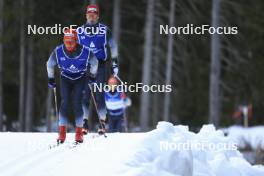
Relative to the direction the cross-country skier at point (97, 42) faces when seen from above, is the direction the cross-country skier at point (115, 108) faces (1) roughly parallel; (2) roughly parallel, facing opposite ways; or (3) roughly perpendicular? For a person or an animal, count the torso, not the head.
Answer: roughly parallel

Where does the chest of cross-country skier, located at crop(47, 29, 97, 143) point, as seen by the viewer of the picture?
toward the camera

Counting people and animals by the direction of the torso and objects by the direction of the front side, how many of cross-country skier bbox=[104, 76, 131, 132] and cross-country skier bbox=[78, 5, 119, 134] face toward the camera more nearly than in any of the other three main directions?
2

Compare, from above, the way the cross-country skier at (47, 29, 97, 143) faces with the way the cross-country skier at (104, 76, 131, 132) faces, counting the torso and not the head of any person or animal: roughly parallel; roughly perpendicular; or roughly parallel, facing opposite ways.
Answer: roughly parallel

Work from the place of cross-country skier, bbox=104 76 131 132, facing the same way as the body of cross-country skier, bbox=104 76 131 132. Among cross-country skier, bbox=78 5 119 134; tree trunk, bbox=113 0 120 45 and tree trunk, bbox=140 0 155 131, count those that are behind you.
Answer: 2

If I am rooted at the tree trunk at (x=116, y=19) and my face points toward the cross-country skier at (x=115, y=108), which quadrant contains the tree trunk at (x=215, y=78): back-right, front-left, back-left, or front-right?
front-left

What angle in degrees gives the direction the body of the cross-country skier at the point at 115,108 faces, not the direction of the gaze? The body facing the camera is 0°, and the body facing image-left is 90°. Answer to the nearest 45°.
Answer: approximately 0°

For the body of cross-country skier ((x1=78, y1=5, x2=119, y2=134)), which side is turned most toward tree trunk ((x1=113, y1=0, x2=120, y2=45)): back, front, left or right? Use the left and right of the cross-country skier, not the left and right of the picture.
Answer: back

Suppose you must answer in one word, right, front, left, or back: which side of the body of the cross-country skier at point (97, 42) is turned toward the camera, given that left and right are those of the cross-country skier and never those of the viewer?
front

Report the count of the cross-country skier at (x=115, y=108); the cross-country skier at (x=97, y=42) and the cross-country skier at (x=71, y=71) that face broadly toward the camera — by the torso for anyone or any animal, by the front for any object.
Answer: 3
